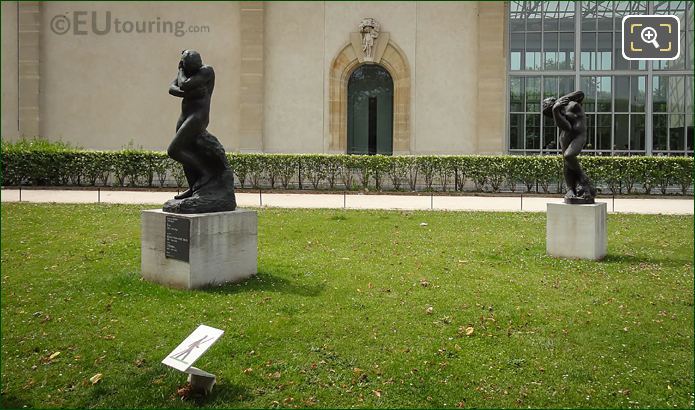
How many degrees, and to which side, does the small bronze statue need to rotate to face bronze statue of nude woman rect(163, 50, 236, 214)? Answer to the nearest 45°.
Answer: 0° — it already faces it

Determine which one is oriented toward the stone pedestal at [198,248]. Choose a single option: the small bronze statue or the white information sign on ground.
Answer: the small bronze statue

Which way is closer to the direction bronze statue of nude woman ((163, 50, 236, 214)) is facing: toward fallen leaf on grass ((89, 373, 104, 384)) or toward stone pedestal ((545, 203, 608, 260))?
the fallen leaf on grass

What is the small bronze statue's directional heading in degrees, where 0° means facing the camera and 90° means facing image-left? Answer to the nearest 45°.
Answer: approximately 45°

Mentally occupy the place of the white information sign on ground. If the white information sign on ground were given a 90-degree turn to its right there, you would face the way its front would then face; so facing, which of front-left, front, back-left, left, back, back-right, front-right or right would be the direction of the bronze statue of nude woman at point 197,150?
front-right

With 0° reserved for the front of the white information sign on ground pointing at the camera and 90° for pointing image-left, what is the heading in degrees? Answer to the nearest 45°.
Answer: approximately 45°

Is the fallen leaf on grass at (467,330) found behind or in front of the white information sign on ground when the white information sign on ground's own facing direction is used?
behind

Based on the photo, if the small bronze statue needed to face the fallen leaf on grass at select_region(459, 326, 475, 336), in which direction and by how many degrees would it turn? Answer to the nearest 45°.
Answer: approximately 45° to its left
